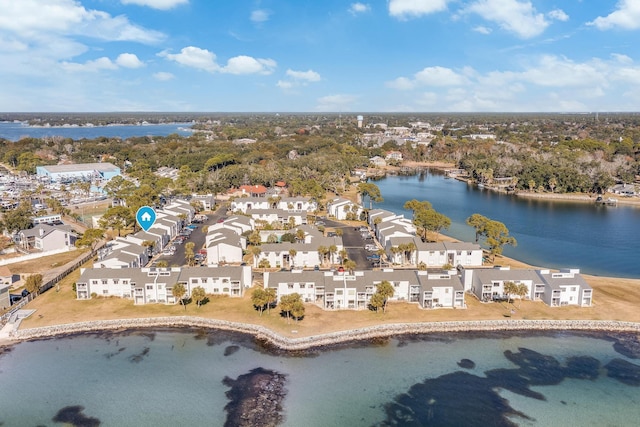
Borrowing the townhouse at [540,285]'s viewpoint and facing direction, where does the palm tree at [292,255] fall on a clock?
The palm tree is roughly at 3 o'clock from the townhouse.

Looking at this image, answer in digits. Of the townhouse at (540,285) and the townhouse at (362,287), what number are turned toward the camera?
2

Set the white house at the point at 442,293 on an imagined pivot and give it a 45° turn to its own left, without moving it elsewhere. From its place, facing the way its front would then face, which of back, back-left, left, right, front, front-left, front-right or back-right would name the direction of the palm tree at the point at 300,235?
back

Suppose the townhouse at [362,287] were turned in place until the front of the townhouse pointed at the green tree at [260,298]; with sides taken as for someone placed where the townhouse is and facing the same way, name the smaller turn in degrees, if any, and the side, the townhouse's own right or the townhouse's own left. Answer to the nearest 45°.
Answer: approximately 45° to the townhouse's own right

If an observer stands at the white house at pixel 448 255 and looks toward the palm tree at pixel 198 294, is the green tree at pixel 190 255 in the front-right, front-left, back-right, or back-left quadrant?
front-right

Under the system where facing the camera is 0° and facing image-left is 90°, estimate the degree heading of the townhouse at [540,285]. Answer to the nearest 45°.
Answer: approximately 0°

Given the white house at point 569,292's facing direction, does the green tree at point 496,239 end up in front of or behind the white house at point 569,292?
behind

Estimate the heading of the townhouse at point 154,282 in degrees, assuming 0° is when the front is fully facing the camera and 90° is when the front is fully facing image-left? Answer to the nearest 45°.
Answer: approximately 0°

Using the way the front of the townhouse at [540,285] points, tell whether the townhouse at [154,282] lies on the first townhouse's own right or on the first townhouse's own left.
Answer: on the first townhouse's own right

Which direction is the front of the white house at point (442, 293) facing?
toward the camera

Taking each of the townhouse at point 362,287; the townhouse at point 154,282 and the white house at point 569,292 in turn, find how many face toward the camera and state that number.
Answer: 3

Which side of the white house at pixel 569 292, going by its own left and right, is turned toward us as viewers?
front

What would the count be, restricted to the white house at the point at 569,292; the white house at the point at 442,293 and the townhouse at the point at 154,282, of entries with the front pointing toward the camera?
3
